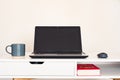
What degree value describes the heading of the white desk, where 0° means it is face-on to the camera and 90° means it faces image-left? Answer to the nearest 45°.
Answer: approximately 0°

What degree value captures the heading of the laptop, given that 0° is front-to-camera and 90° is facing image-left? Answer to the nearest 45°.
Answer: approximately 0°
